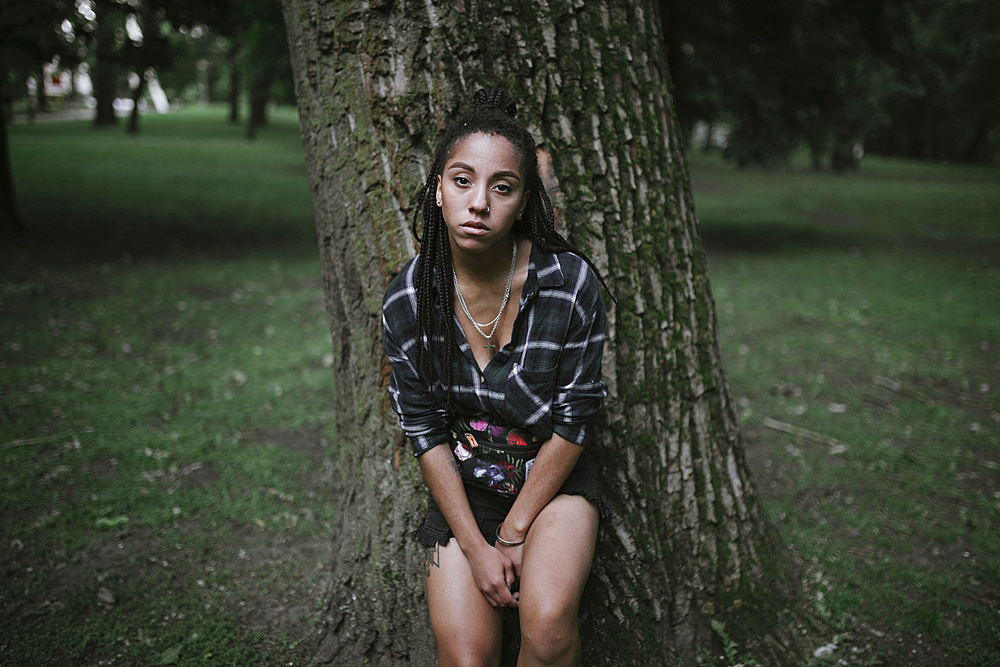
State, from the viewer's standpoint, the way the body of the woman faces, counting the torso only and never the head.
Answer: toward the camera

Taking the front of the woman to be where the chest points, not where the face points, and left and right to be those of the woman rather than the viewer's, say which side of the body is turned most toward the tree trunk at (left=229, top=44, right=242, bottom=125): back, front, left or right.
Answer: back

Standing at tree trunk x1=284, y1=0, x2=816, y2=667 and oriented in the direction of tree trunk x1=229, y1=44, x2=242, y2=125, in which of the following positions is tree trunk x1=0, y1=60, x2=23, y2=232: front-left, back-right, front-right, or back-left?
front-left

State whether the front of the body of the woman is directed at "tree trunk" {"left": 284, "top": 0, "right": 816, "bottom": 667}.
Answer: no

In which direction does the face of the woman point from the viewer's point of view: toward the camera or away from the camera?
toward the camera

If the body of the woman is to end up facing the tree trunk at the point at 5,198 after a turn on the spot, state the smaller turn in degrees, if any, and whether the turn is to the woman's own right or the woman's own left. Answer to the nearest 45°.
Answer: approximately 135° to the woman's own right
